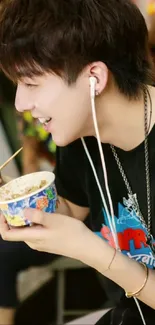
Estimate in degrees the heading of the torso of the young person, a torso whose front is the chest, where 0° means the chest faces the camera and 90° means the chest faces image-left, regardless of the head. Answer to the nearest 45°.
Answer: approximately 45°

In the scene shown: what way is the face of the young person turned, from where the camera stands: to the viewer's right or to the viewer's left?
to the viewer's left
